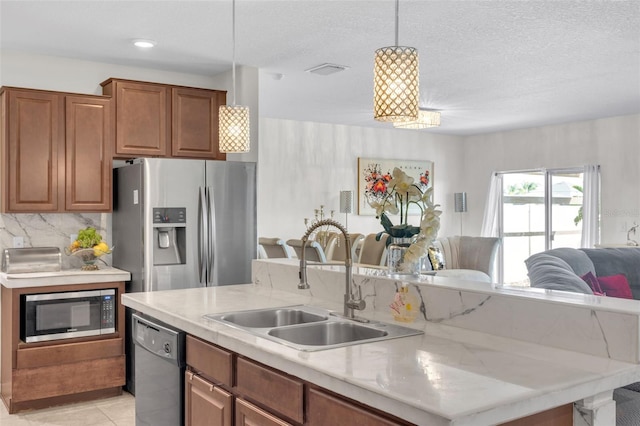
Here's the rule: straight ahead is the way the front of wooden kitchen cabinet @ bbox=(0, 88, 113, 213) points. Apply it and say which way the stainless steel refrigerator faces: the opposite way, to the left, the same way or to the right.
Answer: the same way

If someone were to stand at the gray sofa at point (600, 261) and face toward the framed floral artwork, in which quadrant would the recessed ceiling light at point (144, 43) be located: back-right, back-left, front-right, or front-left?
front-left

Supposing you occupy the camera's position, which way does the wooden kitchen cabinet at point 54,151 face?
facing the viewer and to the right of the viewer

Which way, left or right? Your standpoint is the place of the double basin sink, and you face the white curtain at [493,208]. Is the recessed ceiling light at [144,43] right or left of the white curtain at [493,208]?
left

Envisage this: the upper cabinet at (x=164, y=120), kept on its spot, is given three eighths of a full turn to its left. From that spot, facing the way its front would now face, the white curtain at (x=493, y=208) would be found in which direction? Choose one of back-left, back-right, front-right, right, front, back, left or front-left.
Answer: front-right

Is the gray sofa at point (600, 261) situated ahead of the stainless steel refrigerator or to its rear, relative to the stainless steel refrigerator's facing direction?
ahead

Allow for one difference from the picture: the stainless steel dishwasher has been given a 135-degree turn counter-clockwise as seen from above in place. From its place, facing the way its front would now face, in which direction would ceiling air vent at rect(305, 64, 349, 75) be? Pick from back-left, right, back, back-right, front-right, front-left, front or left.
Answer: front-left

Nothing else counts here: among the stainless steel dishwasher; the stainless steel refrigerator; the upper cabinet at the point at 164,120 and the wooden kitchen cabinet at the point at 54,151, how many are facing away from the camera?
0

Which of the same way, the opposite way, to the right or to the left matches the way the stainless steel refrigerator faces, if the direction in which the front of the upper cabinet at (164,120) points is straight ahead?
the same way

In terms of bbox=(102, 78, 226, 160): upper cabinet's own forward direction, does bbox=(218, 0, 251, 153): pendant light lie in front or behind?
in front

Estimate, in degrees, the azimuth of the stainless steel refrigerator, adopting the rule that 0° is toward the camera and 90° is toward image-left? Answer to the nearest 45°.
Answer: approximately 315°

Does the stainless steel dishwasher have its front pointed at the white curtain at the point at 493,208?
no
